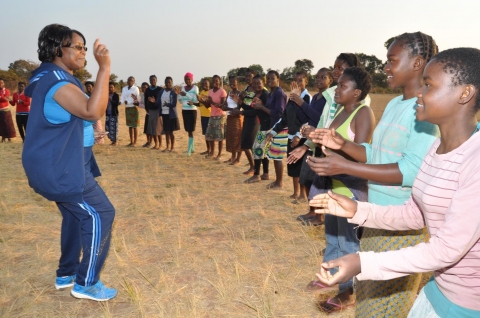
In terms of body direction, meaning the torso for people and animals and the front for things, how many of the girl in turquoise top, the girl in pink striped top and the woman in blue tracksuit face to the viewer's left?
2

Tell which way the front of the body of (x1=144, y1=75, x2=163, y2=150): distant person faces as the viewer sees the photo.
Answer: toward the camera

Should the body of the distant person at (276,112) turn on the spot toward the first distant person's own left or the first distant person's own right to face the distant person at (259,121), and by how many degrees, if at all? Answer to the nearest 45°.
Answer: approximately 90° to the first distant person's own right

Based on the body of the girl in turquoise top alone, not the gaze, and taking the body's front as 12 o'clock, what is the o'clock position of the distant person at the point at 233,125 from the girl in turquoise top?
The distant person is roughly at 2 o'clock from the girl in turquoise top.

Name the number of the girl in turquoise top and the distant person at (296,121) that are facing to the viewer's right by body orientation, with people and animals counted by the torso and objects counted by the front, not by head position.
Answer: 0

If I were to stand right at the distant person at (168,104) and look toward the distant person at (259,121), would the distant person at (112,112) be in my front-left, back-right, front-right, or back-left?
back-right

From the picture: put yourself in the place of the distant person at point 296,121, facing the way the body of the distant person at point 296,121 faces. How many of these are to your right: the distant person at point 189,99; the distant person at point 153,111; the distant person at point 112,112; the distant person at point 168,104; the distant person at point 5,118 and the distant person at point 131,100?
6

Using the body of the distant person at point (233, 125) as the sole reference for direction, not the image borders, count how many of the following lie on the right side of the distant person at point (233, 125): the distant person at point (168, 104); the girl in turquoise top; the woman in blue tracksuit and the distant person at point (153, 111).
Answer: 2

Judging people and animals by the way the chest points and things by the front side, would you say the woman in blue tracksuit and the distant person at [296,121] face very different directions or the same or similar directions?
very different directions

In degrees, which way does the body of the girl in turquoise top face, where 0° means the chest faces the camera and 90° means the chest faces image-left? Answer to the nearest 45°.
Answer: approximately 90°

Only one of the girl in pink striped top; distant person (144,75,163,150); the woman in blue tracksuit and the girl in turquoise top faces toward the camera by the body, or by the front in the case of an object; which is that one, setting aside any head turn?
the distant person

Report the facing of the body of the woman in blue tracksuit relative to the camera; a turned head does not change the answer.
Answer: to the viewer's right

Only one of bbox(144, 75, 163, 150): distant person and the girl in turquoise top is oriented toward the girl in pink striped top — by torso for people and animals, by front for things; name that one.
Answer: the distant person

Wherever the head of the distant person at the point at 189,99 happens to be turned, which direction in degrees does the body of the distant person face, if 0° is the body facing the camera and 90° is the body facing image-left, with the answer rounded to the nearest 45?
approximately 0°

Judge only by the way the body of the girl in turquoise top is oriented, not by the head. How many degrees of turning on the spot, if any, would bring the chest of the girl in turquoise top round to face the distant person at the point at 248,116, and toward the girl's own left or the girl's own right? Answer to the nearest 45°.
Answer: approximately 45° to the girl's own right

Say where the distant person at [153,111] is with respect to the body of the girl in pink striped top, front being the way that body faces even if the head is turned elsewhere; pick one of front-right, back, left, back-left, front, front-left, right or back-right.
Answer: front-right
